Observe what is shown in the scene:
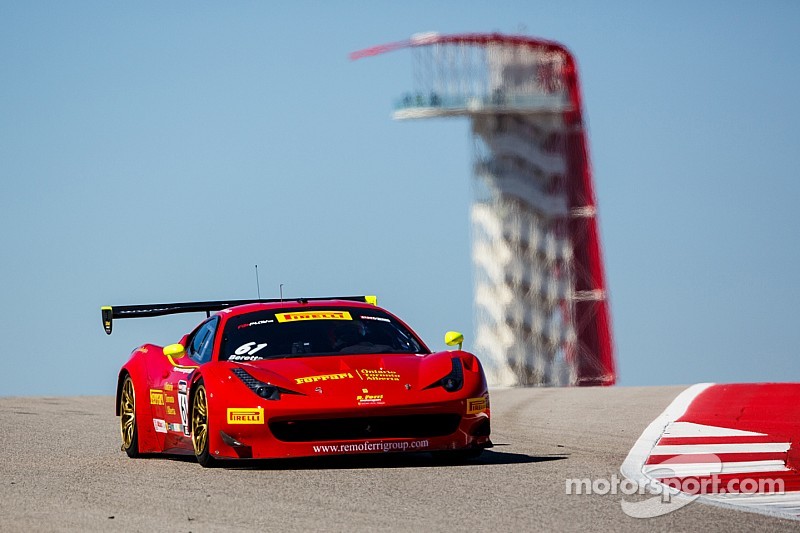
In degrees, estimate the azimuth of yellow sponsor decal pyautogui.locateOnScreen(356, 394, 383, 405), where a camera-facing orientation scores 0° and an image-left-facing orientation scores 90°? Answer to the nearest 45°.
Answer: approximately 0°
